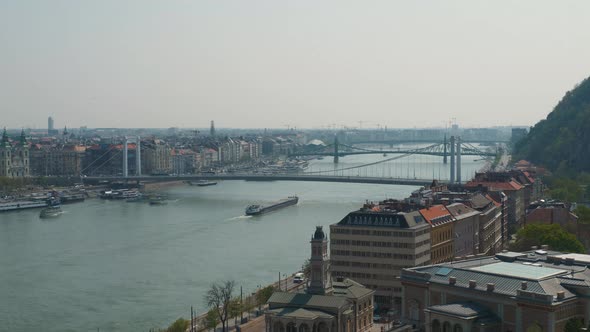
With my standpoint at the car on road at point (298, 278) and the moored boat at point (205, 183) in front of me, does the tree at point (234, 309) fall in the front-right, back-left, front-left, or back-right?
back-left

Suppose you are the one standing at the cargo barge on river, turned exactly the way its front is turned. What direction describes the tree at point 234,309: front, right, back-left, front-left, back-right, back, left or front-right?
back-right

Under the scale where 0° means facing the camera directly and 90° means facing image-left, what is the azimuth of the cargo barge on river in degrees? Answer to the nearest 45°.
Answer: approximately 225°

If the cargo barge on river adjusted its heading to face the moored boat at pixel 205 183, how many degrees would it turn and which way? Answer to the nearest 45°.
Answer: approximately 45° to its left

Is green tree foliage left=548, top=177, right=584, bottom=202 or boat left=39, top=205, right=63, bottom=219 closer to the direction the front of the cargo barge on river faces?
the green tree foliage

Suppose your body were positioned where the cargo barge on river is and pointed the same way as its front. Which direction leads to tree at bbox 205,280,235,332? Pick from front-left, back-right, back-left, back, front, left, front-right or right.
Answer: back-right

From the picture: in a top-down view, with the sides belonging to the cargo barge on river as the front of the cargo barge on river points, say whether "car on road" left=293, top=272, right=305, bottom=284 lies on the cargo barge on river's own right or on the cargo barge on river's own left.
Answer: on the cargo barge on river's own right

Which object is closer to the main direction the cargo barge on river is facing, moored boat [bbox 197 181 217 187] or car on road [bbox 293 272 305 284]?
the moored boat

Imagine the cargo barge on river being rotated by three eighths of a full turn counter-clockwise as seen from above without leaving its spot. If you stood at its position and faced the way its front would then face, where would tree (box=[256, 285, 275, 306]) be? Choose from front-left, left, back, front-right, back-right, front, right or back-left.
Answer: left

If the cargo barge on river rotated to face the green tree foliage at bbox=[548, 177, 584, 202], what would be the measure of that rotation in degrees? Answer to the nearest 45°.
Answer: approximately 45° to its right

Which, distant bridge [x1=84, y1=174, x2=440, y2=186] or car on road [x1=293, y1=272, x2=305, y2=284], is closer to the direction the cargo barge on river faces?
the distant bridge

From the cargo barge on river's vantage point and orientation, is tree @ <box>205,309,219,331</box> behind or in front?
behind

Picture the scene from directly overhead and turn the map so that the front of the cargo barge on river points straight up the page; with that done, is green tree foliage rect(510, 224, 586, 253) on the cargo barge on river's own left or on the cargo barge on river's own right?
on the cargo barge on river's own right
